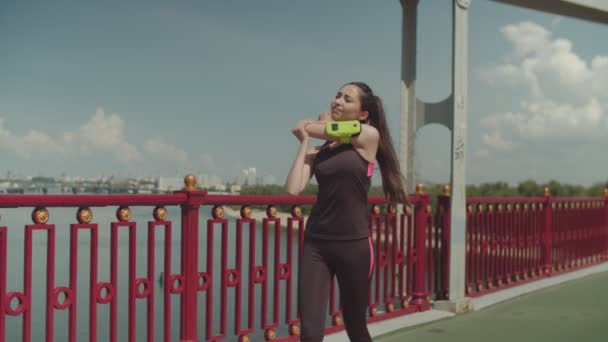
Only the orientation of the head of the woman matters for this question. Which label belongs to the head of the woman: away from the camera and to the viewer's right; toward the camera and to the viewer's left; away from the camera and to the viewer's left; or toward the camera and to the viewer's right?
toward the camera and to the viewer's left

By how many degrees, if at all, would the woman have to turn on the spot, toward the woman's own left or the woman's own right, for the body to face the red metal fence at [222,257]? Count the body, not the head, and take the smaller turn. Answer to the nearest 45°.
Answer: approximately 90° to the woman's own right

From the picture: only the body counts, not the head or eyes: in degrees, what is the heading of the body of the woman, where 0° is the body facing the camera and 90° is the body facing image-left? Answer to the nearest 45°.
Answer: approximately 45°

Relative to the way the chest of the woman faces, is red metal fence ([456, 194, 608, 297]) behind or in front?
behind

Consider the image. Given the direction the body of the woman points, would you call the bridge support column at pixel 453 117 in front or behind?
behind
